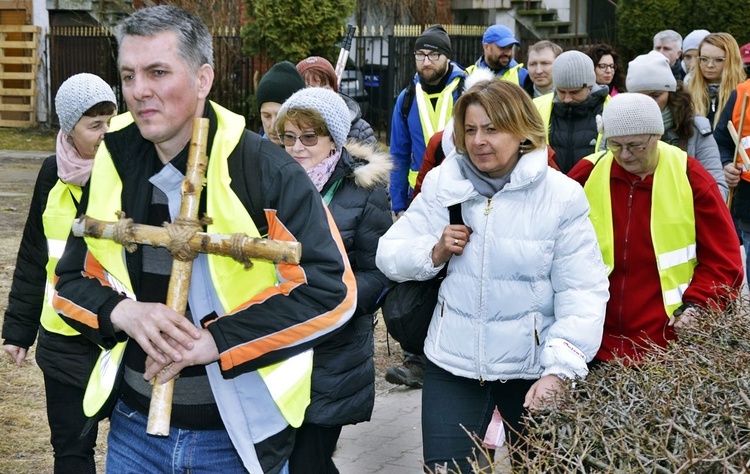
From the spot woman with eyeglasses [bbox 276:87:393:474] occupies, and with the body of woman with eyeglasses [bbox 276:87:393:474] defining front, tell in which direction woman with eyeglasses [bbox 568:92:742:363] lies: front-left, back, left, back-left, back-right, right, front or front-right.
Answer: back-left

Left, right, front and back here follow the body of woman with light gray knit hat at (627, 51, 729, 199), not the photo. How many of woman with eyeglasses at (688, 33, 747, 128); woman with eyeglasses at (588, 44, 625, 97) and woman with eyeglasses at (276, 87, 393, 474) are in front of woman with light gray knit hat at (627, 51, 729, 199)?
1

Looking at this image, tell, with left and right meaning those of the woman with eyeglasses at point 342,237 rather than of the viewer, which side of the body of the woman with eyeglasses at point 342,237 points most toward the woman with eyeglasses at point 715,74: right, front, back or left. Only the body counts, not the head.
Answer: back

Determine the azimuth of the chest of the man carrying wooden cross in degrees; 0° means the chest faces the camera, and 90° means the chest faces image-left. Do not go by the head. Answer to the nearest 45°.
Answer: approximately 45°

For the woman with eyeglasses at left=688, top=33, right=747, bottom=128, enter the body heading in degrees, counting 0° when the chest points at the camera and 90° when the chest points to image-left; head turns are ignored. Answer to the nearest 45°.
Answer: approximately 45°

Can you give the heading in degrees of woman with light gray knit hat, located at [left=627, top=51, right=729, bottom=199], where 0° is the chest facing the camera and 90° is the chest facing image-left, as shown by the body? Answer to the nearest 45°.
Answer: approximately 45°

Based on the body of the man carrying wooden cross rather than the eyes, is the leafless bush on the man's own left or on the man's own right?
on the man's own left

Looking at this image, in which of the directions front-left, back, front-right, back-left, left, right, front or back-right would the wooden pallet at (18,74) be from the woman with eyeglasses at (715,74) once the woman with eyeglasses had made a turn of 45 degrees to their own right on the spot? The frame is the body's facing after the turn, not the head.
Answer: front-right
